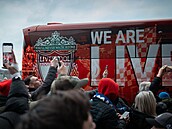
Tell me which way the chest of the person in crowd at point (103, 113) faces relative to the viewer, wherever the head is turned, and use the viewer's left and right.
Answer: facing away from the viewer and to the right of the viewer

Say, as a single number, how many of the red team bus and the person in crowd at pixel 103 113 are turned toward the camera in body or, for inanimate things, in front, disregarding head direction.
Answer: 0

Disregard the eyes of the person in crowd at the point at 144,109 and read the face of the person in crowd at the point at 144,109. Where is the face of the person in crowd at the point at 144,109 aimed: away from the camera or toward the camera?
away from the camera
